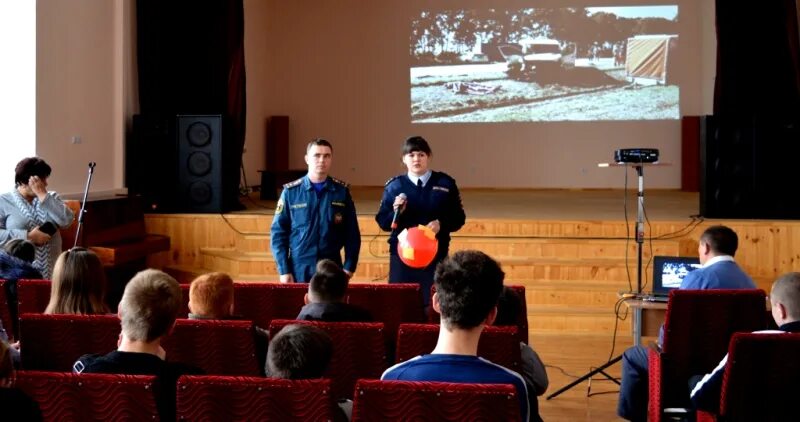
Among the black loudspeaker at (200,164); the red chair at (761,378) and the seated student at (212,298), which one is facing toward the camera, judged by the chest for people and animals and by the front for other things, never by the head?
the black loudspeaker

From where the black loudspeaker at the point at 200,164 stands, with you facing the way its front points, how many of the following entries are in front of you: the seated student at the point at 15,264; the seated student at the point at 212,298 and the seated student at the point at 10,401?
3

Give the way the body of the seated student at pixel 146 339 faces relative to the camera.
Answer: away from the camera

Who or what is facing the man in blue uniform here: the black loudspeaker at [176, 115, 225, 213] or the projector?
the black loudspeaker

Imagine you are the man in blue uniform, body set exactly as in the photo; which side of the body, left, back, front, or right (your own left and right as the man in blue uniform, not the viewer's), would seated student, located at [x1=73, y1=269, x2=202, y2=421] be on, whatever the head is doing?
front

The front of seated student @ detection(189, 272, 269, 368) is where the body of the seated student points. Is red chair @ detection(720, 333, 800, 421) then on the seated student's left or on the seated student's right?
on the seated student's right

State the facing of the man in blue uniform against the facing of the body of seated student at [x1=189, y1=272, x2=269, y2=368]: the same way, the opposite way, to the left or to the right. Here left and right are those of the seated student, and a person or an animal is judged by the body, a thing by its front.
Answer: the opposite way

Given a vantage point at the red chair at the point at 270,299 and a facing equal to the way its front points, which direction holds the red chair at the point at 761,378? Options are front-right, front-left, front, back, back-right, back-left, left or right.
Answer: back-right

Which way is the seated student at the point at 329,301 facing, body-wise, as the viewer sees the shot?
away from the camera

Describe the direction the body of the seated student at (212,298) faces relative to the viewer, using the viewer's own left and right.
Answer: facing away from the viewer

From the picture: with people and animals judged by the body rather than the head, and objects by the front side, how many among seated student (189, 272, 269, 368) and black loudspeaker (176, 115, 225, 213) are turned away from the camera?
1

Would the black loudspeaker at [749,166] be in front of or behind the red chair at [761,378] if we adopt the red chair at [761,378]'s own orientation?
in front

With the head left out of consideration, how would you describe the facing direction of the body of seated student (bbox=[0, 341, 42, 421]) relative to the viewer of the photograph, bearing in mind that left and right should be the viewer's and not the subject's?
facing away from the viewer

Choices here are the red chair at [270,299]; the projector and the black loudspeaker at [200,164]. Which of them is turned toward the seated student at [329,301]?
the black loudspeaker

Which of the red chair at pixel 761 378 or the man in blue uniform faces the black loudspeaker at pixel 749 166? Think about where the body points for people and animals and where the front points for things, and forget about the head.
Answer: the red chair
